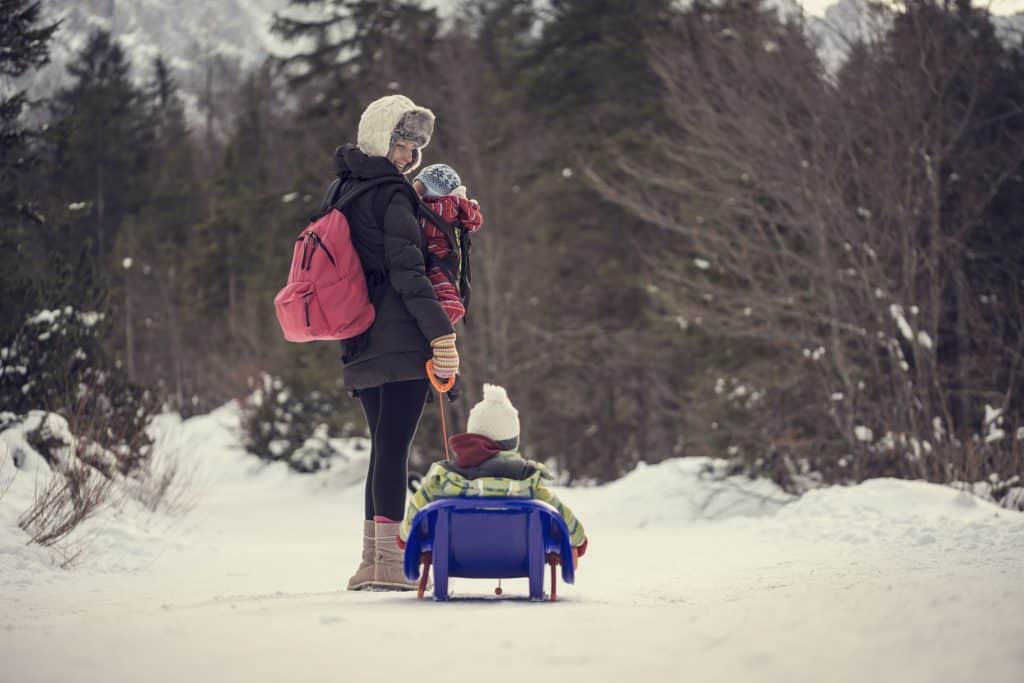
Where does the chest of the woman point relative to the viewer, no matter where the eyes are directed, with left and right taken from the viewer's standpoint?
facing away from the viewer and to the right of the viewer

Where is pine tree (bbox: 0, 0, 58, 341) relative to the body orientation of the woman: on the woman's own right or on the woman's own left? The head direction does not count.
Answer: on the woman's own left

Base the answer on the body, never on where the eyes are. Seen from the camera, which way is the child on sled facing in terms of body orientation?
away from the camera

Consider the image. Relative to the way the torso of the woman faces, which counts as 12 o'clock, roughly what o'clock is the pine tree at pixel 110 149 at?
The pine tree is roughly at 10 o'clock from the woman.

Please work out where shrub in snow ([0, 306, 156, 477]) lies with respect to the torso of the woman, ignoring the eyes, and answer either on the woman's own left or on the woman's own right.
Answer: on the woman's own left

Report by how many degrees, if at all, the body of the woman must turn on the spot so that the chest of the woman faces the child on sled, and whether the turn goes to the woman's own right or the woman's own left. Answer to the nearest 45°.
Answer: approximately 90° to the woman's own right

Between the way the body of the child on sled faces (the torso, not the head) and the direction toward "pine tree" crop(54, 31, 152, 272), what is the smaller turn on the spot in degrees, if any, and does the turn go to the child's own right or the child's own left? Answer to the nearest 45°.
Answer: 0° — they already face it
